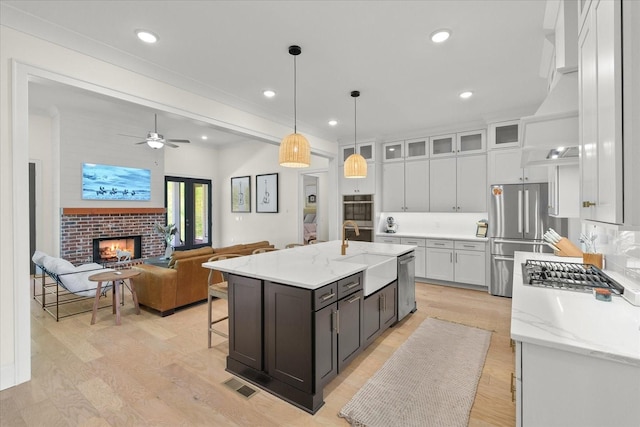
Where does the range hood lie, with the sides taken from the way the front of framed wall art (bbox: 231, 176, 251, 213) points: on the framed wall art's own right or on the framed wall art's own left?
on the framed wall art's own left

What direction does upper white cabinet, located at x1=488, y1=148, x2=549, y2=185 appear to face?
toward the camera

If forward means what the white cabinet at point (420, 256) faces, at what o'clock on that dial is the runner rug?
The runner rug is roughly at 12 o'clock from the white cabinet.

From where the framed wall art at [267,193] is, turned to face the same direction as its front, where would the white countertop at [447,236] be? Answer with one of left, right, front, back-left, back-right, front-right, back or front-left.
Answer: left

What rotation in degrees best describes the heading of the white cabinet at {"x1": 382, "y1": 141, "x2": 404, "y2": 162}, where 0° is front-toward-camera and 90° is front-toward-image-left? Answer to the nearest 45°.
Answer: approximately 0°

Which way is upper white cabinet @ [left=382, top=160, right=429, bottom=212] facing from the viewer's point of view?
toward the camera

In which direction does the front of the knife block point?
to the viewer's left

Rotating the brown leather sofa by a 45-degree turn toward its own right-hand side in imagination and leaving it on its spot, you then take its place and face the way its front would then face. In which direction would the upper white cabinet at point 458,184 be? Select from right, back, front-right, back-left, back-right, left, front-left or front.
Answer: right

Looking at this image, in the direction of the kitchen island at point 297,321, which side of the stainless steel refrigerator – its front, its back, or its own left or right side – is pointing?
front

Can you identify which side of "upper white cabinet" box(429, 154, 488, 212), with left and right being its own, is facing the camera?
front

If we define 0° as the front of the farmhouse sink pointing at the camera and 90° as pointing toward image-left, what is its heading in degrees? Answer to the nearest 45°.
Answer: approximately 315°

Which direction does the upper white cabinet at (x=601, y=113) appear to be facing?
to the viewer's left

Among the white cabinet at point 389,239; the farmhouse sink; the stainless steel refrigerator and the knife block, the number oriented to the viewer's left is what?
1

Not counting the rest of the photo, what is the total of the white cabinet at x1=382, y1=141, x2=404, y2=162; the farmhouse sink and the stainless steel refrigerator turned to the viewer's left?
0

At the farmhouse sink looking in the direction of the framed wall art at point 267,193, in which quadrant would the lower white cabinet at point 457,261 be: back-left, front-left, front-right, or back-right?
front-right

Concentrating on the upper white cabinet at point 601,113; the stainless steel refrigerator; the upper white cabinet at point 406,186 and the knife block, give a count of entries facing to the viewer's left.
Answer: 2
